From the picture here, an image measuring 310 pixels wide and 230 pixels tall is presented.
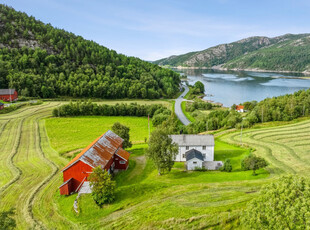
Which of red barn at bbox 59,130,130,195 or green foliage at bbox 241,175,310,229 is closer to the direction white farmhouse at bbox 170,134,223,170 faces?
the green foliage

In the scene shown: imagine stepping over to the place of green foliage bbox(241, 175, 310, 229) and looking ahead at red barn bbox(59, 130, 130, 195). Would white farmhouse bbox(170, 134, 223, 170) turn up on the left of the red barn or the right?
right

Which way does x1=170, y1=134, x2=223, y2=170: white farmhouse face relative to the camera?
toward the camera

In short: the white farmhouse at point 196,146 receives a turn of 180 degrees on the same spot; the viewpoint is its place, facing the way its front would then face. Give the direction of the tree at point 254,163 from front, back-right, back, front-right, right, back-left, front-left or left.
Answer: back-right

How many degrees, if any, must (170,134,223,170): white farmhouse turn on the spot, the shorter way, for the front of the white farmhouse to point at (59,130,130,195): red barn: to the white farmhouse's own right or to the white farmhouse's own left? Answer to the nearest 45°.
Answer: approximately 45° to the white farmhouse's own right

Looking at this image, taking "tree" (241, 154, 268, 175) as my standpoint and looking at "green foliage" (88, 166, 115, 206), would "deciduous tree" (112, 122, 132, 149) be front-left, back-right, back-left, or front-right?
front-right

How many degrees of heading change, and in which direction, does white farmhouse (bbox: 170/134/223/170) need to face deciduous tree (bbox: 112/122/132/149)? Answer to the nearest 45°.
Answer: approximately 90° to its right

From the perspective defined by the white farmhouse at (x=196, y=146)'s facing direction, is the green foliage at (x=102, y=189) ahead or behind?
ahead

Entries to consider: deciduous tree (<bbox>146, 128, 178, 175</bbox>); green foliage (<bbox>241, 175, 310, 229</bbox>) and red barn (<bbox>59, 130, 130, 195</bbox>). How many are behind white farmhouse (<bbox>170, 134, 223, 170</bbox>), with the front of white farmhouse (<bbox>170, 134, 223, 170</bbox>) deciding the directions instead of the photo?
0

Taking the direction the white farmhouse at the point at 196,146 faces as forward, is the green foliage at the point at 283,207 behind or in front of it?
in front
